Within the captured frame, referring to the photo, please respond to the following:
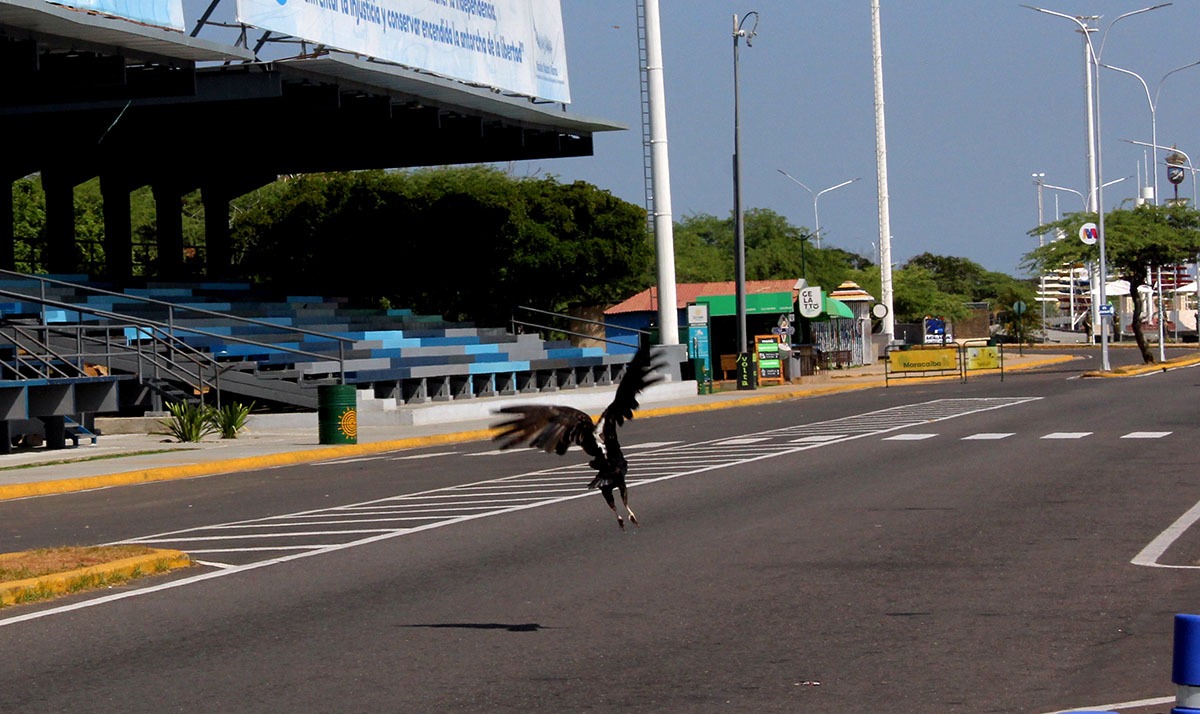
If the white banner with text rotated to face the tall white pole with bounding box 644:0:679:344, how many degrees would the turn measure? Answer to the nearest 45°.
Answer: approximately 90° to its left

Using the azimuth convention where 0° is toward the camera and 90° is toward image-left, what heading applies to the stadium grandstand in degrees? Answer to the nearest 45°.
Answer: approximately 315°

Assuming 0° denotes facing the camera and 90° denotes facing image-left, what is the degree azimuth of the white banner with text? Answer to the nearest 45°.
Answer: approximately 315°

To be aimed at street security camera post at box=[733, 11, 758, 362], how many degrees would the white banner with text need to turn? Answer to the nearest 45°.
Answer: approximately 90° to its left

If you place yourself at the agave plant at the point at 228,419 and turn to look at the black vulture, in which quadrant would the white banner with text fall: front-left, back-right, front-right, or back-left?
back-left

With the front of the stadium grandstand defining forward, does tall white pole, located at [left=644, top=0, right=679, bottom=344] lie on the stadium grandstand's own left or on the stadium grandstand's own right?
on the stadium grandstand's own left

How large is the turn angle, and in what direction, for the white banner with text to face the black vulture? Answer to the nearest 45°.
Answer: approximately 45° to its right

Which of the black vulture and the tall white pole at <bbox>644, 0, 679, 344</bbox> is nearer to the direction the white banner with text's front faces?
the black vulture
